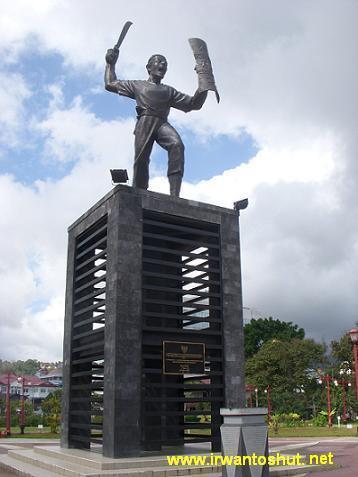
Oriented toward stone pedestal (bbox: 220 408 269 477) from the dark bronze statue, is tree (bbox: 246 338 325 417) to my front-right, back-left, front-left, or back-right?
back-left

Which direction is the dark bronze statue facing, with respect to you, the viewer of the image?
facing the viewer and to the right of the viewer

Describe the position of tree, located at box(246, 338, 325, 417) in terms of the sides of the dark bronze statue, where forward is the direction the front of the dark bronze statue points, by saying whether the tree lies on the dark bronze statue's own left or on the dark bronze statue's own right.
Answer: on the dark bronze statue's own left
